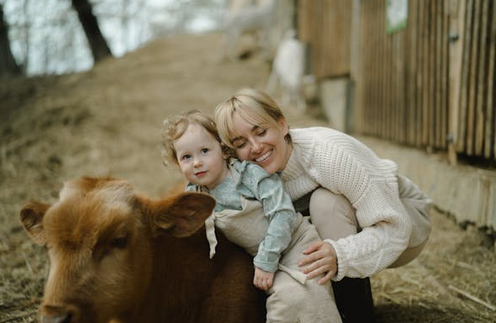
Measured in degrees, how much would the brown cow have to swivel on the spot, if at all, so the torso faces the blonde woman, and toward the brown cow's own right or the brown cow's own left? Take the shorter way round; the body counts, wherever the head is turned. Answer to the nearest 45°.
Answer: approximately 135° to the brown cow's own left

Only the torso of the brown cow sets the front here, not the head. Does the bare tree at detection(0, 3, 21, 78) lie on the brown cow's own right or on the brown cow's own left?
on the brown cow's own right

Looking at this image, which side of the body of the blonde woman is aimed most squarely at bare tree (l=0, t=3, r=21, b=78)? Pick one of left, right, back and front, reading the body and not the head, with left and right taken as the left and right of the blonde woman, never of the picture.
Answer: right

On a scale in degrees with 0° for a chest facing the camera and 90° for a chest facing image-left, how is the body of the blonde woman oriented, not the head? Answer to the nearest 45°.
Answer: approximately 45°

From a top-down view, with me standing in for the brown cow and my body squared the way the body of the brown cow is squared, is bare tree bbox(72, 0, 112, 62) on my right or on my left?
on my right

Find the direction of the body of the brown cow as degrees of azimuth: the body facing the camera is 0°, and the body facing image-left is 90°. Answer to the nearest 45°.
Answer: approximately 45°

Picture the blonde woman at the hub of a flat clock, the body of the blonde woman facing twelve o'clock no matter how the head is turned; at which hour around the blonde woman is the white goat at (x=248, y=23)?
The white goat is roughly at 4 o'clock from the blonde woman.

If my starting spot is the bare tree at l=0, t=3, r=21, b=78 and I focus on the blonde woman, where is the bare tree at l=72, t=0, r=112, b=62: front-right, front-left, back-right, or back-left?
front-left

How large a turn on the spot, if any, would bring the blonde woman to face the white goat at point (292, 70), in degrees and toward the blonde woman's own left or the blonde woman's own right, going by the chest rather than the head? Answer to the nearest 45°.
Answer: approximately 135° to the blonde woman's own right
